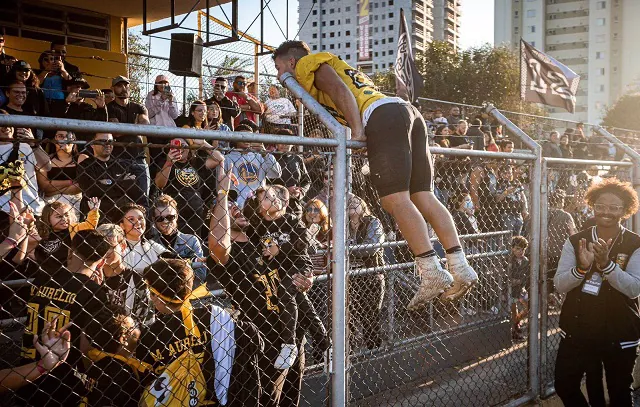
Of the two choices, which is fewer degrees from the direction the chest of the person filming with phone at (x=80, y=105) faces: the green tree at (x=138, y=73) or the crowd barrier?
the crowd barrier

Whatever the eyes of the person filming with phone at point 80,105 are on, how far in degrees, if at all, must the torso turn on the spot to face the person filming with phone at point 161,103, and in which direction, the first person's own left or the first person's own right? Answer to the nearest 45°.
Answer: approximately 90° to the first person's own left

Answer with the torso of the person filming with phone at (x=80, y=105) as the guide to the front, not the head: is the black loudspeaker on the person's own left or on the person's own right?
on the person's own left

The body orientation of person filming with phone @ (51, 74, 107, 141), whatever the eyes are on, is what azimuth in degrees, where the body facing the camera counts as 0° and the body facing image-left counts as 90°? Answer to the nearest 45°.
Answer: approximately 315°
